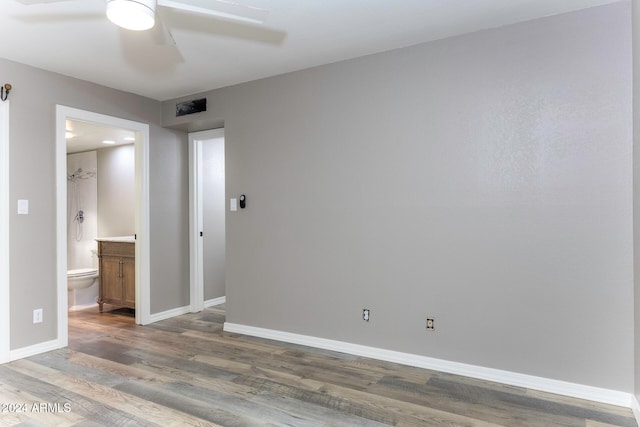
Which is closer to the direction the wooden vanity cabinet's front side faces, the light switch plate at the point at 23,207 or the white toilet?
the light switch plate

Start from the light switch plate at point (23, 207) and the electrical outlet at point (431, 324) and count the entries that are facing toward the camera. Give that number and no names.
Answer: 2

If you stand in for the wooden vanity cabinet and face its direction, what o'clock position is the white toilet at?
The white toilet is roughly at 3 o'clock from the wooden vanity cabinet.

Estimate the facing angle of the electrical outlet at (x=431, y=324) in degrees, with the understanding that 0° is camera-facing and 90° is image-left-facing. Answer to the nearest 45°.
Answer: approximately 0°

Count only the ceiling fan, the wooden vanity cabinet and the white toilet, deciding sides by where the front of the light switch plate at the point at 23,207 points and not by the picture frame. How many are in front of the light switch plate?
1

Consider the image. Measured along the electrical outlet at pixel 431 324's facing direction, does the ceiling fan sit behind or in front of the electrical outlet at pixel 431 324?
in front

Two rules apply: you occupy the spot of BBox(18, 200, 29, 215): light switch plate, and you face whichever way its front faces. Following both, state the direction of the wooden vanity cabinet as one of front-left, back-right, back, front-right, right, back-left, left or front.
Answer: back-left

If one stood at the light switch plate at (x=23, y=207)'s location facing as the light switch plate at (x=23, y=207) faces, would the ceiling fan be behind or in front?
in front

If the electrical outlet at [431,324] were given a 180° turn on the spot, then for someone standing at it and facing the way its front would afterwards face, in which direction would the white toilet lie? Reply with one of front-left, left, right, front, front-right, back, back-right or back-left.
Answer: left

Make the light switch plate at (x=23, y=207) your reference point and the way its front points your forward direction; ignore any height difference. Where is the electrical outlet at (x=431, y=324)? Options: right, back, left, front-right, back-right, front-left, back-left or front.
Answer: front-left

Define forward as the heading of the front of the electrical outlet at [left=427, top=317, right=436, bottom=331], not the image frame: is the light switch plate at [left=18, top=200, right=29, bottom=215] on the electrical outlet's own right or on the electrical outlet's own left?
on the electrical outlet's own right

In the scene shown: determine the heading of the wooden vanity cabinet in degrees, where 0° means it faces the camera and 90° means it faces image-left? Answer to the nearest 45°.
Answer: approximately 45°
